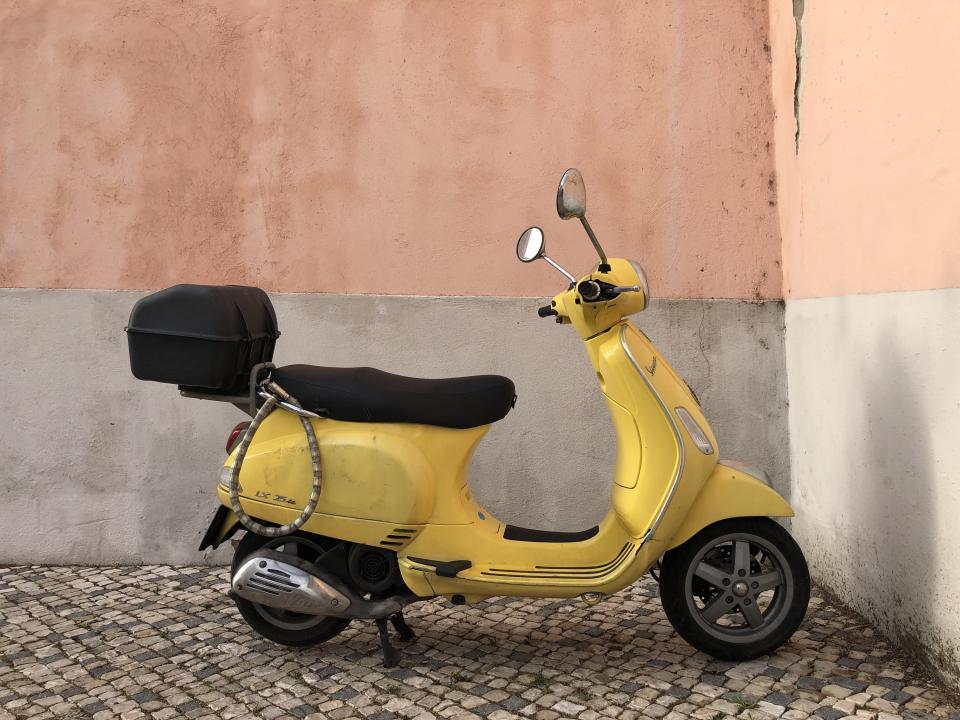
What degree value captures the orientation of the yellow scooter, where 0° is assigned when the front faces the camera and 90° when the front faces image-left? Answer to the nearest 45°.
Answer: approximately 270°
